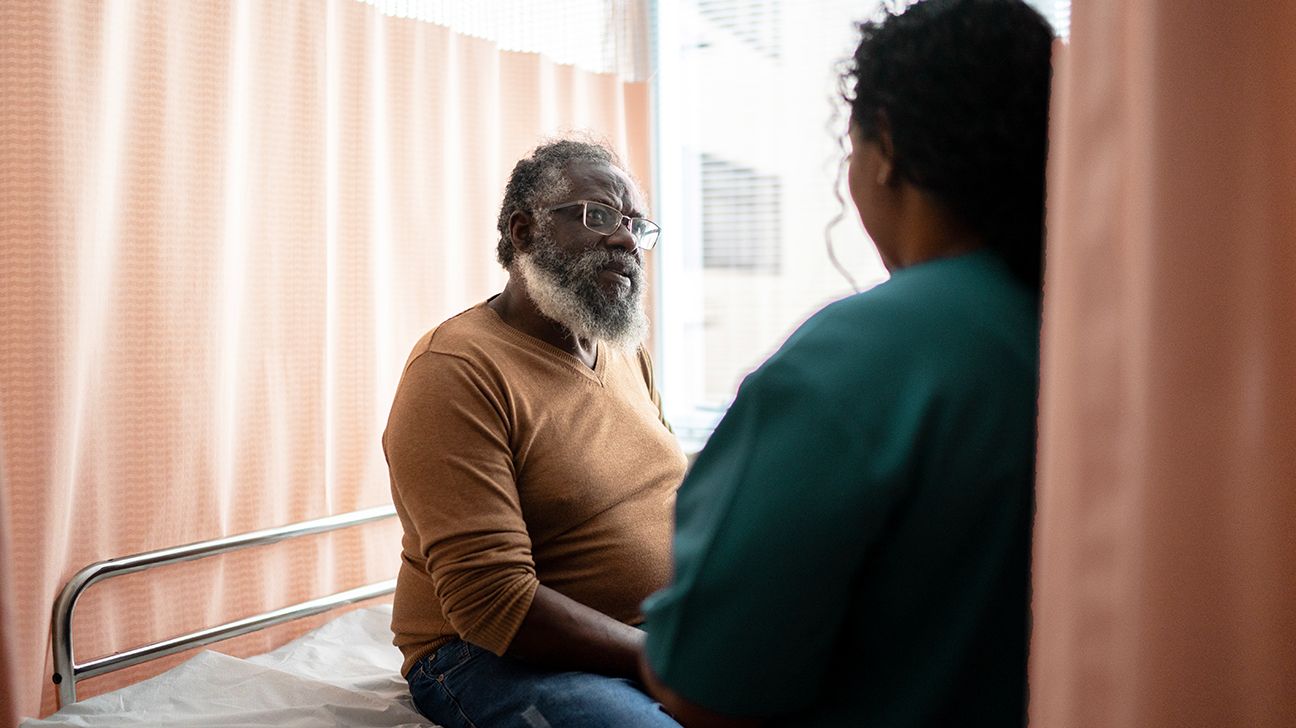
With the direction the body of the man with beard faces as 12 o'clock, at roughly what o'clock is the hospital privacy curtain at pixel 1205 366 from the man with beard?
The hospital privacy curtain is roughly at 1 o'clock from the man with beard.

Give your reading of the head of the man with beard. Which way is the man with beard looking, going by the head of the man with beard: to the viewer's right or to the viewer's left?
to the viewer's right

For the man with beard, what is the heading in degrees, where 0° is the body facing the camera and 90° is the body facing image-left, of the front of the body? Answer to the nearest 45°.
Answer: approximately 315°
